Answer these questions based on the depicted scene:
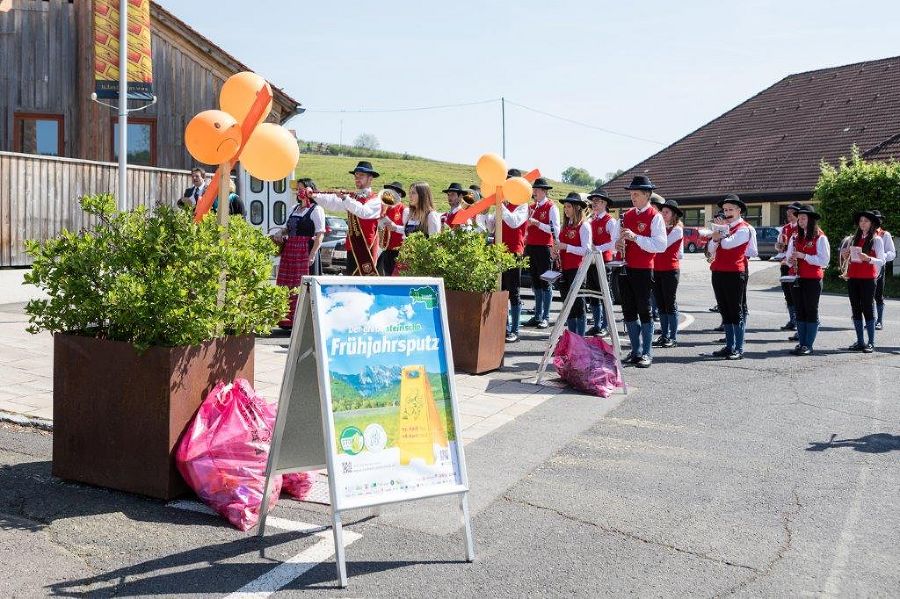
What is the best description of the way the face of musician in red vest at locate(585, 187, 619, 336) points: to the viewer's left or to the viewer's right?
to the viewer's left

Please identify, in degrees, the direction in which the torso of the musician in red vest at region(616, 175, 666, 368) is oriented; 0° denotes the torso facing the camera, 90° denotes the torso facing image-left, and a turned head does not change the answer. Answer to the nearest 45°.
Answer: approximately 45°

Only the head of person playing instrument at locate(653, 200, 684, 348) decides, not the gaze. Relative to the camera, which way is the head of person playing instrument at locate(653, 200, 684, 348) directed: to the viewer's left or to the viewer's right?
to the viewer's left

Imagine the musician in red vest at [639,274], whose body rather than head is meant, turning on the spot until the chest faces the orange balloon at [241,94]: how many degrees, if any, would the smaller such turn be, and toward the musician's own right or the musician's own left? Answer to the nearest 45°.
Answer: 0° — they already face it

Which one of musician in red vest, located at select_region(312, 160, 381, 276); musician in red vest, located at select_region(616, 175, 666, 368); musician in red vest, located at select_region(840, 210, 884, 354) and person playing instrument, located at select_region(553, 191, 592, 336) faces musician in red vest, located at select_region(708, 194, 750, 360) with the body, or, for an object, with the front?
musician in red vest, located at select_region(840, 210, 884, 354)

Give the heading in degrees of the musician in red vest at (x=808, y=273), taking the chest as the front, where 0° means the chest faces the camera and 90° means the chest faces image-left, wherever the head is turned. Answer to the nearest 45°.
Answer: approximately 45°

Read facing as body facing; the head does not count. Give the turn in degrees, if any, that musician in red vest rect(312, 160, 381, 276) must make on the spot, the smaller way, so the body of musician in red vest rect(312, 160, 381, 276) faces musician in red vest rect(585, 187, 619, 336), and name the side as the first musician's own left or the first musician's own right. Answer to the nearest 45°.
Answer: approximately 135° to the first musician's own left

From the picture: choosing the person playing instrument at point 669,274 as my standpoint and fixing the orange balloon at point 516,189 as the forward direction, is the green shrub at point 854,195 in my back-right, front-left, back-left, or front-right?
back-right

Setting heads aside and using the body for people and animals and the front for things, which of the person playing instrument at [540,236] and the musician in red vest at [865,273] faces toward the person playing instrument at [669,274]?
the musician in red vest
